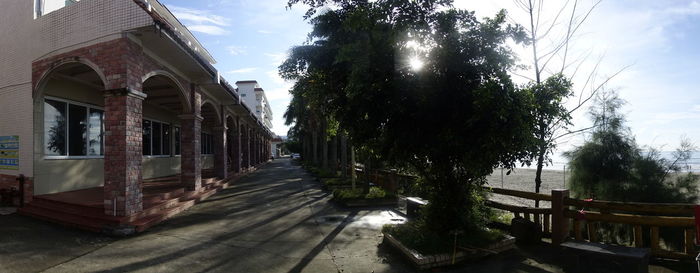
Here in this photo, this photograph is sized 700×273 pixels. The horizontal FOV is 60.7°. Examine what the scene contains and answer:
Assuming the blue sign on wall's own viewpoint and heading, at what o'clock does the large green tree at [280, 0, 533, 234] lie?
The large green tree is roughly at 11 o'clock from the blue sign on wall.

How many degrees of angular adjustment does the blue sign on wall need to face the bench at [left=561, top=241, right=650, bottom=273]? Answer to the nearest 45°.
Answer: approximately 45° to its left

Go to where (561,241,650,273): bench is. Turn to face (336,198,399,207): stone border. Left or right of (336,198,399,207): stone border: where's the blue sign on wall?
left

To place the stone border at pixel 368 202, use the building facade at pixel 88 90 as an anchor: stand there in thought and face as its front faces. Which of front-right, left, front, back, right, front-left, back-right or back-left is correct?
front-left

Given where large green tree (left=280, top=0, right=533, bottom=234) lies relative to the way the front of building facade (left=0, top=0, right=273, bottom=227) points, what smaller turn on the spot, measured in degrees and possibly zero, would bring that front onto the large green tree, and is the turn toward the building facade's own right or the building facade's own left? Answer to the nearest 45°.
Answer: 0° — it already faces it

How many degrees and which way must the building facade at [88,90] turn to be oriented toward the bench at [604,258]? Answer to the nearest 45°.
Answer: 0° — it already faces it

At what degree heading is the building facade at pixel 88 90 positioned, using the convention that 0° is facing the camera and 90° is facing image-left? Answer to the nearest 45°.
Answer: approximately 315°

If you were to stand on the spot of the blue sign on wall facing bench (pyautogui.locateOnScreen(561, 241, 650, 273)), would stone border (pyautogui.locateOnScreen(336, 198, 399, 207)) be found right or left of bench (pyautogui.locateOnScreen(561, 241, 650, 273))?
left

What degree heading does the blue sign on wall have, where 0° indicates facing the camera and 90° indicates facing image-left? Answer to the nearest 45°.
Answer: approximately 0°
